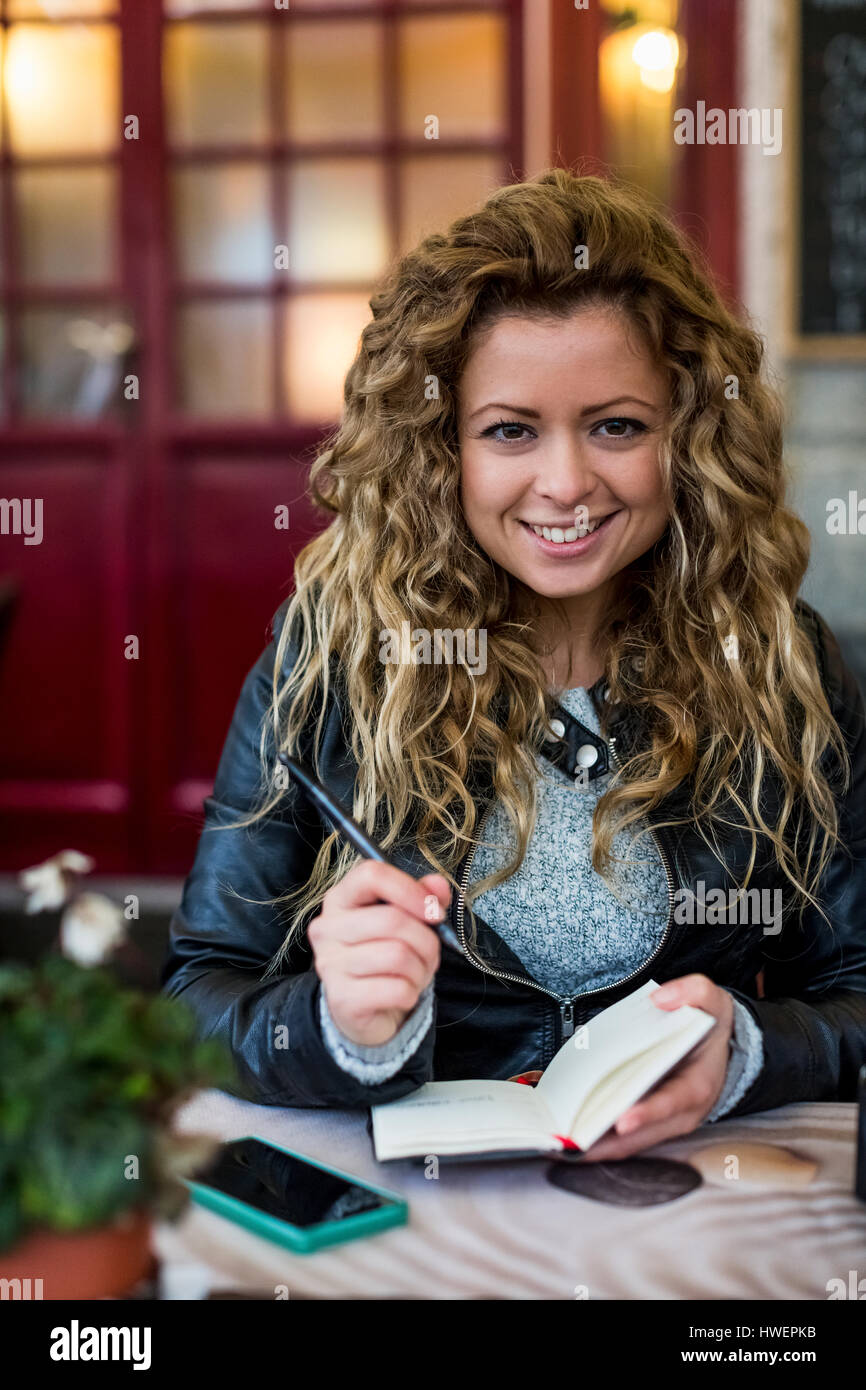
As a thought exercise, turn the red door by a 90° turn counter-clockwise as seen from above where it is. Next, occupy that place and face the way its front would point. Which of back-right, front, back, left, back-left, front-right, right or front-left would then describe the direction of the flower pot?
right

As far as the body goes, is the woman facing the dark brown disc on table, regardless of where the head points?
yes

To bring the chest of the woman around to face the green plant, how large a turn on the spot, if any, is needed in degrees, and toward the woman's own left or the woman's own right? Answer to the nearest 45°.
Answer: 0° — they already face it

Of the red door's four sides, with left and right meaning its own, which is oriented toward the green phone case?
front

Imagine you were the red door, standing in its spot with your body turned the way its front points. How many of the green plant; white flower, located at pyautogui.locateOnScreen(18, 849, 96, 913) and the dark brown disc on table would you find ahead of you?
3

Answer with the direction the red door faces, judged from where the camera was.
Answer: facing the viewer

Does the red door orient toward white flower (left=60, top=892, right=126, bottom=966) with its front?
yes

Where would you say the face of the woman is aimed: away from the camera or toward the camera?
toward the camera

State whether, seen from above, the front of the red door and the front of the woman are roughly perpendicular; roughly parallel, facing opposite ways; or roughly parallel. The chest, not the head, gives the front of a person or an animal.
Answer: roughly parallel

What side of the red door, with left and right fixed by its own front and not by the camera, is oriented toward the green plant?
front

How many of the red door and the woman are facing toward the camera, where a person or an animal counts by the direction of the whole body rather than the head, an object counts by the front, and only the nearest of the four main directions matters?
2

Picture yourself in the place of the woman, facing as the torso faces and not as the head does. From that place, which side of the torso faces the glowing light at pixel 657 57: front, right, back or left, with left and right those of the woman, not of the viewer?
back

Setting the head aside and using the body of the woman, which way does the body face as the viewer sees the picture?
toward the camera
